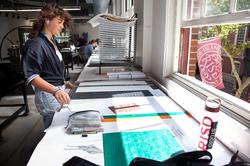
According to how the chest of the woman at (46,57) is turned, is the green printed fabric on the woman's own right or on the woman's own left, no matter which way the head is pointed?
on the woman's own right

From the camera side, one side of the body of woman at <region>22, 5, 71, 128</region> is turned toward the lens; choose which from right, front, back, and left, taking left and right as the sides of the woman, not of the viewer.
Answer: right

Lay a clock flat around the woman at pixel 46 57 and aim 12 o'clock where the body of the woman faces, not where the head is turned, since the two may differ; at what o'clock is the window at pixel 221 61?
The window is roughly at 1 o'clock from the woman.

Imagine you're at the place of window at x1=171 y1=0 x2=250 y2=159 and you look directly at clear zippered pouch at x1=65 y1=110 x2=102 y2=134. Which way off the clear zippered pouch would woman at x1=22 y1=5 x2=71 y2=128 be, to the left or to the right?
right

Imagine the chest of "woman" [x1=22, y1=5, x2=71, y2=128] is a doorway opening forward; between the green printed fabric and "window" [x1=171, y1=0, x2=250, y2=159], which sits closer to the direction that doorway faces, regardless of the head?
the window

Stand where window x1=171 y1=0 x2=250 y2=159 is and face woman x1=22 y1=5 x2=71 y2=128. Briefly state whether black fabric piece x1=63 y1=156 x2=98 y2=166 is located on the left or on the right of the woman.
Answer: left

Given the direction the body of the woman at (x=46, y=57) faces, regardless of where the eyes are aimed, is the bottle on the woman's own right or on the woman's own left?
on the woman's own right

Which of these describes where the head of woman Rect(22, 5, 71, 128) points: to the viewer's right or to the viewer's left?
to the viewer's right

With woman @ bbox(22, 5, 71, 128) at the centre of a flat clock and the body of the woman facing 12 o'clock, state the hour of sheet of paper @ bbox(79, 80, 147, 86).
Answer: The sheet of paper is roughly at 11 o'clock from the woman.

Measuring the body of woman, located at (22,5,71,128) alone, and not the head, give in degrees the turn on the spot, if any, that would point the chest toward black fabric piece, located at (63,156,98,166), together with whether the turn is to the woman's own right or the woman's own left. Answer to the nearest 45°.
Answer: approximately 90° to the woman's own right
